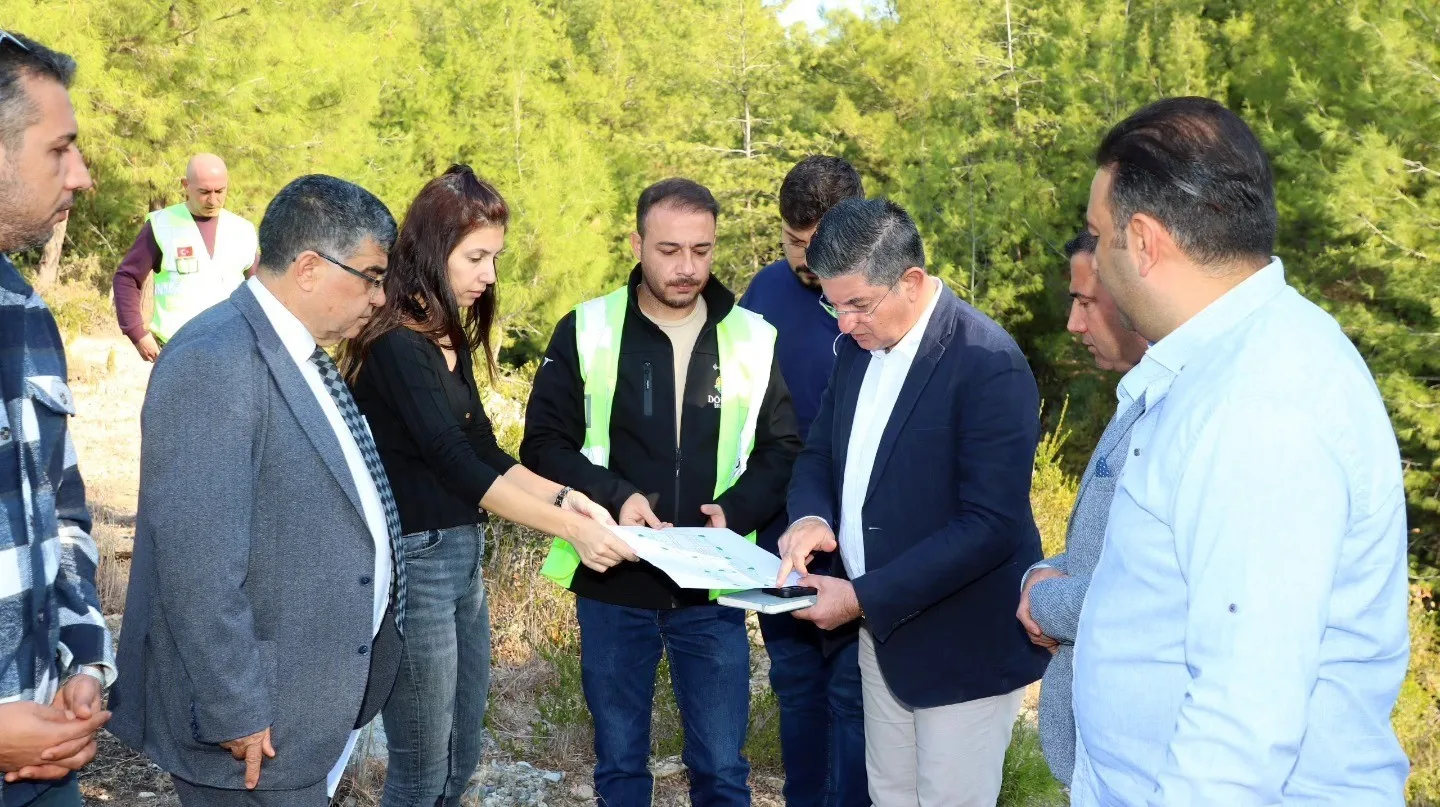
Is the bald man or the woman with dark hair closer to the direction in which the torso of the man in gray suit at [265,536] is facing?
the woman with dark hair

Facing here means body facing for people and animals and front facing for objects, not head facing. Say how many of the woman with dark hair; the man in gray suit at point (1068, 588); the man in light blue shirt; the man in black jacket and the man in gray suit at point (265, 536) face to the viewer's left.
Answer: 2

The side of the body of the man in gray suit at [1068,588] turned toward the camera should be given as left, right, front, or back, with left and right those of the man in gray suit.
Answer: left

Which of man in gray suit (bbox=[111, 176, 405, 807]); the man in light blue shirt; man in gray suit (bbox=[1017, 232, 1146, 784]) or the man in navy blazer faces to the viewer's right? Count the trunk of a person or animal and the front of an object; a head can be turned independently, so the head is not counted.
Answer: man in gray suit (bbox=[111, 176, 405, 807])

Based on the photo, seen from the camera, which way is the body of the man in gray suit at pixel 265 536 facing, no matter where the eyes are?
to the viewer's right

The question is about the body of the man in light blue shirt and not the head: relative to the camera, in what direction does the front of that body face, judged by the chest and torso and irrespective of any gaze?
to the viewer's left

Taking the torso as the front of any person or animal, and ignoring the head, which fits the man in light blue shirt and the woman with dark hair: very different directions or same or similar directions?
very different directions

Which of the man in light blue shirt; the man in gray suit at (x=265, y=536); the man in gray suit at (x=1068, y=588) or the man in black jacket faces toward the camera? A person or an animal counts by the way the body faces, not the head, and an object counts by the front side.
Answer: the man in black jacket
